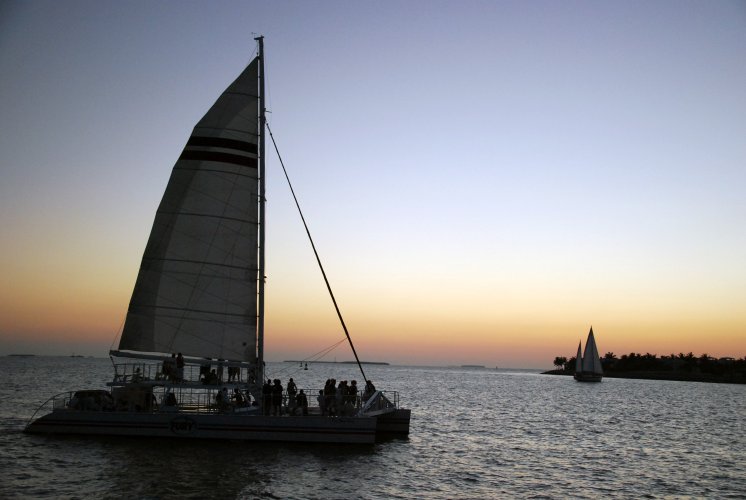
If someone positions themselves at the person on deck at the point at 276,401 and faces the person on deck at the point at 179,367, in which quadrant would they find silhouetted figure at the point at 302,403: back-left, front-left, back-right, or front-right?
back-right

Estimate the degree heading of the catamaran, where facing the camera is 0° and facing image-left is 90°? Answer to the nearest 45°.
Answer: approximately 270°
